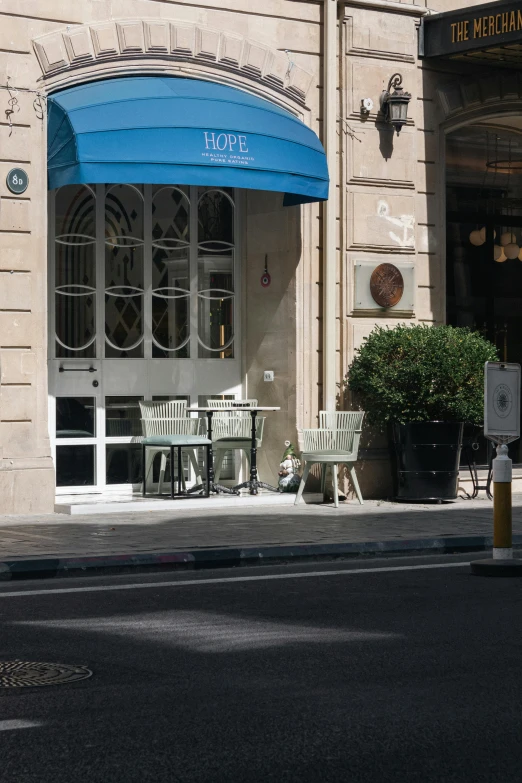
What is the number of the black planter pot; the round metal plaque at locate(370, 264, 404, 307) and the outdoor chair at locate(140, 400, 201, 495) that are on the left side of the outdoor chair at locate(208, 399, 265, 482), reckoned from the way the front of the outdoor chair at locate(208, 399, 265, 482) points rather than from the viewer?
2

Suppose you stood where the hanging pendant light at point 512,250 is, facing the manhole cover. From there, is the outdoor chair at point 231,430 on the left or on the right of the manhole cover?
right

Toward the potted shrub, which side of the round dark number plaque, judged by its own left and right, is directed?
left

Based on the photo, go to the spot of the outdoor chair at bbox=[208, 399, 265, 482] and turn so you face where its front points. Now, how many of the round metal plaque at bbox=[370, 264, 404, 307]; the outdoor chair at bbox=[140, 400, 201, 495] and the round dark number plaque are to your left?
1

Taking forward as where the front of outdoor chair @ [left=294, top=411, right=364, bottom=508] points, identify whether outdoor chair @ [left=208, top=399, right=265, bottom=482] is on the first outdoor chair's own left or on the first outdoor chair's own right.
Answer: on the first outdoor chair's own right

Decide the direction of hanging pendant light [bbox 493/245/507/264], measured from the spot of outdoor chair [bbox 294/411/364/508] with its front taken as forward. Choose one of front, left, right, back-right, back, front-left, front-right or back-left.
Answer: back

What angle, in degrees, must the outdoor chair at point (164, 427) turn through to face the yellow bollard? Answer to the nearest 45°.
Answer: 0° — it already faces it

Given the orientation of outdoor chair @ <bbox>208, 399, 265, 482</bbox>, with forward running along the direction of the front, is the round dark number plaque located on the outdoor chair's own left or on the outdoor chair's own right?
on the outdoor chair's own right

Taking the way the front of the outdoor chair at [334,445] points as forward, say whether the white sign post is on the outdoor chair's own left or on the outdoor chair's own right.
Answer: on the outdoor chair's own left

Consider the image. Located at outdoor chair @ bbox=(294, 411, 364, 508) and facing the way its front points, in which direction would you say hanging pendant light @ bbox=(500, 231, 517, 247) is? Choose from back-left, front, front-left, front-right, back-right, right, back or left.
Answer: back

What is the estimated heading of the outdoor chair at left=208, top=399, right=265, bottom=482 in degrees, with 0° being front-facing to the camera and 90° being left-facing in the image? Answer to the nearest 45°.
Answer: approximately 0°
